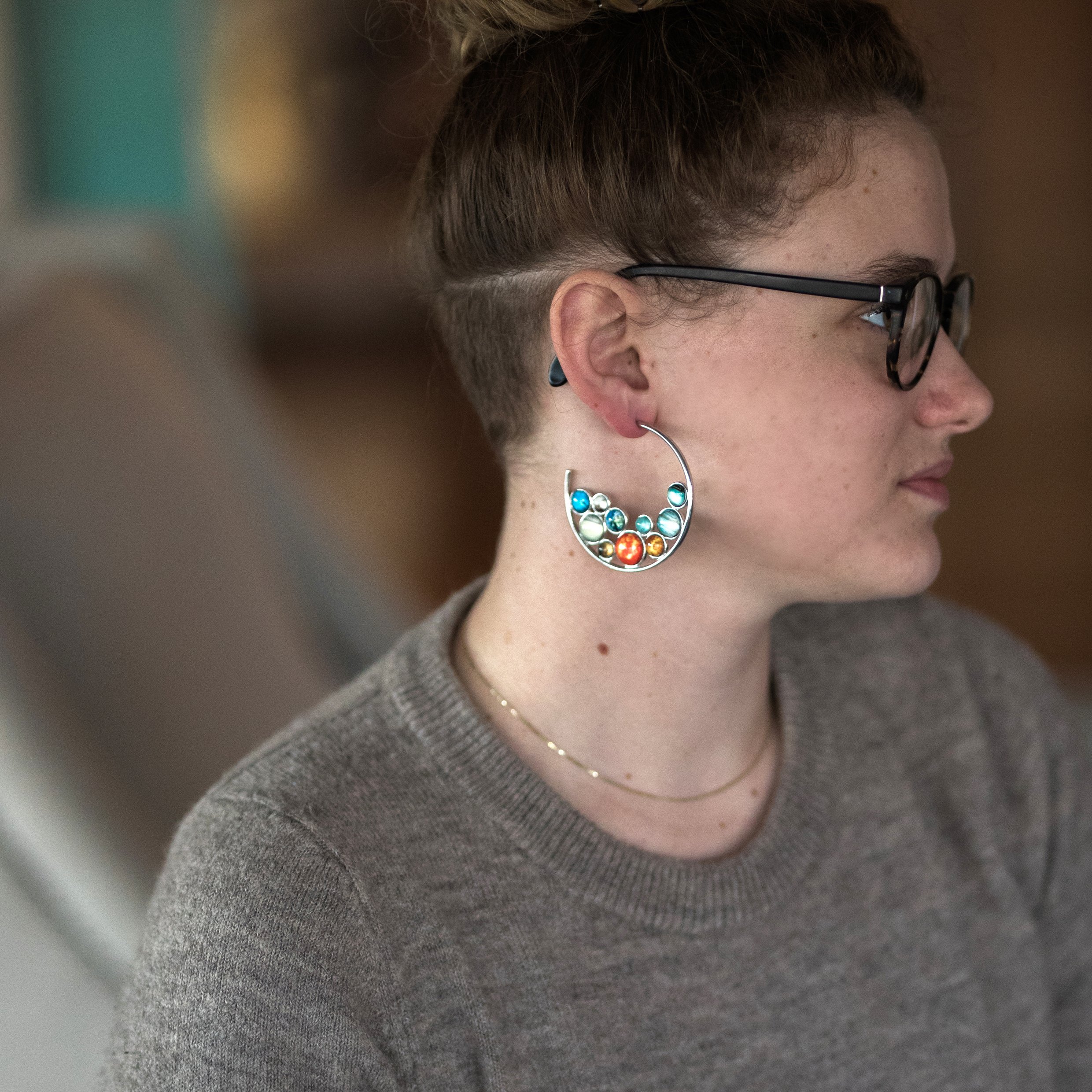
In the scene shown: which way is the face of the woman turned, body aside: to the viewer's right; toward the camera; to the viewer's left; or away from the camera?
to the viewer's right
